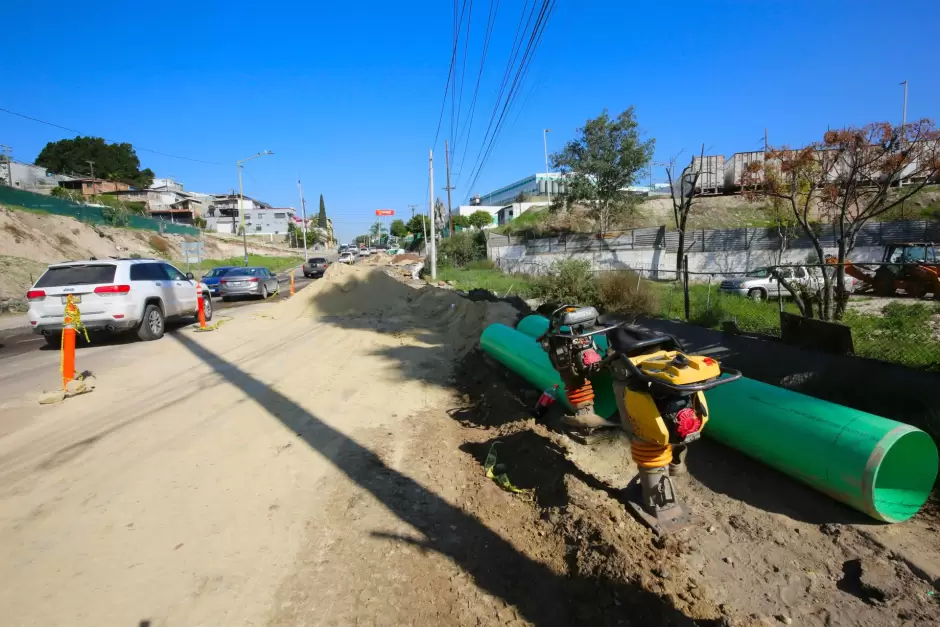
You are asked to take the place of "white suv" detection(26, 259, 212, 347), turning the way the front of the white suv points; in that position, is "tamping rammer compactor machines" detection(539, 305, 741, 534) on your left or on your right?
on your right

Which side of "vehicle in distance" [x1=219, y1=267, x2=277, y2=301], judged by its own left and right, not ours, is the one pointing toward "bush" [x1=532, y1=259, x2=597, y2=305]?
right

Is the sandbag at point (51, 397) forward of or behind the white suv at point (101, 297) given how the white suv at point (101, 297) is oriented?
behind

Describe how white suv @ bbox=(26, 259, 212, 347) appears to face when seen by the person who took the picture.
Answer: facing away from the viewer and to the right of the viewer

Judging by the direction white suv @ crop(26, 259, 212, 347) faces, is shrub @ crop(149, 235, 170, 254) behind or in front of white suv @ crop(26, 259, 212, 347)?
in front

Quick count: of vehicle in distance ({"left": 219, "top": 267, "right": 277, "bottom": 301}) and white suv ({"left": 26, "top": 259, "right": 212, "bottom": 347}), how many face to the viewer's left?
0

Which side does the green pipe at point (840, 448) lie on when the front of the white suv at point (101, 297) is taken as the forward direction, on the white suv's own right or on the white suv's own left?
on the white suv's own right

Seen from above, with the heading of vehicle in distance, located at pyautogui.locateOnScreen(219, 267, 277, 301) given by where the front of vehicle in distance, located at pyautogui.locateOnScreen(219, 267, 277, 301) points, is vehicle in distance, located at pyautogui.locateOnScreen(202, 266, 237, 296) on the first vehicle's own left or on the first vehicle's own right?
on the first vehicle's own left

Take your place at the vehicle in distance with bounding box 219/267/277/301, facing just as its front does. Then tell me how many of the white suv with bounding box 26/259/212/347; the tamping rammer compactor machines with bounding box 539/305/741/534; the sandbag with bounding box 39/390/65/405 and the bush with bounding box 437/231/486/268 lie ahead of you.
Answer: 1

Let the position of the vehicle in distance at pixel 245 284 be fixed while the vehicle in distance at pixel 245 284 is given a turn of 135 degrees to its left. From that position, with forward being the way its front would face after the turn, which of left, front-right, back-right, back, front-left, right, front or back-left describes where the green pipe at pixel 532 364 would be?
left

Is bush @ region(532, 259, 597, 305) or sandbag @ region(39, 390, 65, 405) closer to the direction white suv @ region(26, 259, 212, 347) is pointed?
the bush

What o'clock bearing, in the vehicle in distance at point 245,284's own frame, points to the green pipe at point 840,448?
The green pipe is roughly at 4 o'clock from the vehicle in distance.

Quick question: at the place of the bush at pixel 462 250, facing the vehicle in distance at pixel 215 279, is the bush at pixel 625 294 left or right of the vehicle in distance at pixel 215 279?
left

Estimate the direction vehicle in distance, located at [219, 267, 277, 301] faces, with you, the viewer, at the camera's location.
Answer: facing away from the viewer and to the right of the viewer
